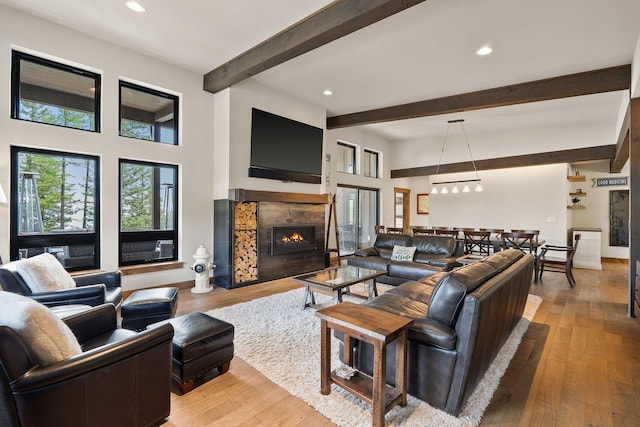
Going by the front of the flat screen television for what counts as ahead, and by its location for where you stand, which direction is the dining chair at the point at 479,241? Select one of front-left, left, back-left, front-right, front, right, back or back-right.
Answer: front-left

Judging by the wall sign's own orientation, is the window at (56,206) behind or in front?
in front

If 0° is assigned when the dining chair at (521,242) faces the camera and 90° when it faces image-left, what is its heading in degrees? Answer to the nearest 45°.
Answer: approximately 180°

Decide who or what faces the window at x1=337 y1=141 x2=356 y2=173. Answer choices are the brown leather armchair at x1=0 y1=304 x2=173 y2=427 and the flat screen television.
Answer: the brown leather armchair

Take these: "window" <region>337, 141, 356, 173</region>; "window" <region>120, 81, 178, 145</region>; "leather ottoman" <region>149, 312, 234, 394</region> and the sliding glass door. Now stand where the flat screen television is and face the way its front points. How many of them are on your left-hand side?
2

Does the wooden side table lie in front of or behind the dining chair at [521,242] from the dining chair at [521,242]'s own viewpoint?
behind

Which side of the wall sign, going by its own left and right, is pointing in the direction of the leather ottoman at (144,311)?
front

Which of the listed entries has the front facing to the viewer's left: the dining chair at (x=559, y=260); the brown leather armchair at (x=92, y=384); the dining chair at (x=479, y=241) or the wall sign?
the dining chair at (x=559, y=260)

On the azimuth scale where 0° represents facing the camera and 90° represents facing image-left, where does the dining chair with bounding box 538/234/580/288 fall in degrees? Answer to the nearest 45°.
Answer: approximately 90°

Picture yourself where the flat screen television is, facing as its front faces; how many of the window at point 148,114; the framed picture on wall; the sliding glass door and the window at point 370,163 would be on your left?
3
